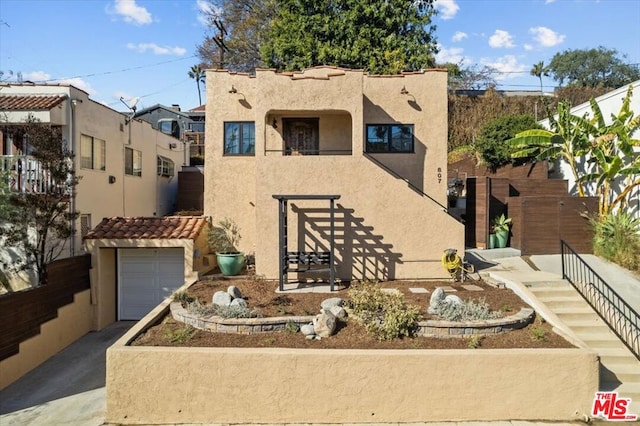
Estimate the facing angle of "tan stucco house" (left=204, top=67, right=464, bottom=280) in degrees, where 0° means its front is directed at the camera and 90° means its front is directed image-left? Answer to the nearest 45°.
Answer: approximately 0°

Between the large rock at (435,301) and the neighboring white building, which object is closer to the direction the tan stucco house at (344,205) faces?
the large rock

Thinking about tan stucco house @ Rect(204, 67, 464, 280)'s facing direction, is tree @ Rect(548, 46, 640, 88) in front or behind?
behind

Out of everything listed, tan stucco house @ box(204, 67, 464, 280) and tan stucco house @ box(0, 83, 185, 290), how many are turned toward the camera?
2

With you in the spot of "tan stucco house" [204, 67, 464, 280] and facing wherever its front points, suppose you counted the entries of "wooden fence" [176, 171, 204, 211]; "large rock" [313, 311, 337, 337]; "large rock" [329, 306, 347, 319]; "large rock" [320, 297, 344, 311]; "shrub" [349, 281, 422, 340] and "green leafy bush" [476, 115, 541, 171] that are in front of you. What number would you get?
4

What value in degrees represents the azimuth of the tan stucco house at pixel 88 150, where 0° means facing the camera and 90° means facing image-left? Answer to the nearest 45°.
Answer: approximately 0°

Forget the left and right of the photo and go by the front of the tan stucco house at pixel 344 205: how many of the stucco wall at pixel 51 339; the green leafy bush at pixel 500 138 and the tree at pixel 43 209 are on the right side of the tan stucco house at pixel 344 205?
2

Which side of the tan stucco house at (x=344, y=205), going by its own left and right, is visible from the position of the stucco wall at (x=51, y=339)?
right

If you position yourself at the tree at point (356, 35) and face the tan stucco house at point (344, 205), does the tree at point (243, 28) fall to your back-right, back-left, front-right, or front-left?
back-right

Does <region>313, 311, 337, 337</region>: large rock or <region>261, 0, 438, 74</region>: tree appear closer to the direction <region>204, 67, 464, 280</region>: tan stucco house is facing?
the large rock
